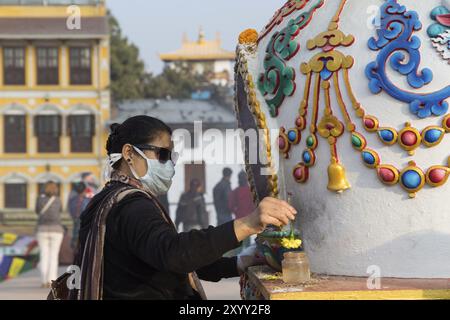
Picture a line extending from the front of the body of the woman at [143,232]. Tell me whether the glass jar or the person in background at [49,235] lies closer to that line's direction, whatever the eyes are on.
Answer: the glass jar

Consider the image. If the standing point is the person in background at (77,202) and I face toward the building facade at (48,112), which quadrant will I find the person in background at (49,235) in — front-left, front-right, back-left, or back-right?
back-left

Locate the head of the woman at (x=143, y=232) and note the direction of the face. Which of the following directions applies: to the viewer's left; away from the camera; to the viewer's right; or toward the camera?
to the viewer's right

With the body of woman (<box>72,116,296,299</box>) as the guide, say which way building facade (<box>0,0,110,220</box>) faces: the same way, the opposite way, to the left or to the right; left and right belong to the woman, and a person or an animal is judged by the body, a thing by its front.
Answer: to the right

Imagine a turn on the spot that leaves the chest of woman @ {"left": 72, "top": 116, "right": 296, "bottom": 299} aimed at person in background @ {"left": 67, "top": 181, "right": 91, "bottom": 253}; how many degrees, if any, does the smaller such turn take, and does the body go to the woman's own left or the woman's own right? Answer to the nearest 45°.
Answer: approximately 90° to the woman's own left

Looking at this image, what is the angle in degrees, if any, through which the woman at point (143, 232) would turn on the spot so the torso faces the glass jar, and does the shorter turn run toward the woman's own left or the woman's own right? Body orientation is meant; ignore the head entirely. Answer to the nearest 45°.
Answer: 0° — they already face it

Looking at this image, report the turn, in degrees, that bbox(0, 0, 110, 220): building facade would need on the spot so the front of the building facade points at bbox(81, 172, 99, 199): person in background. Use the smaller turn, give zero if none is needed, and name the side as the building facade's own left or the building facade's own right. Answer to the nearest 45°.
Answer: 0° — it already faces them

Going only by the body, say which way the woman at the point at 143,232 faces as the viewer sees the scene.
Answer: to the viewer's right
